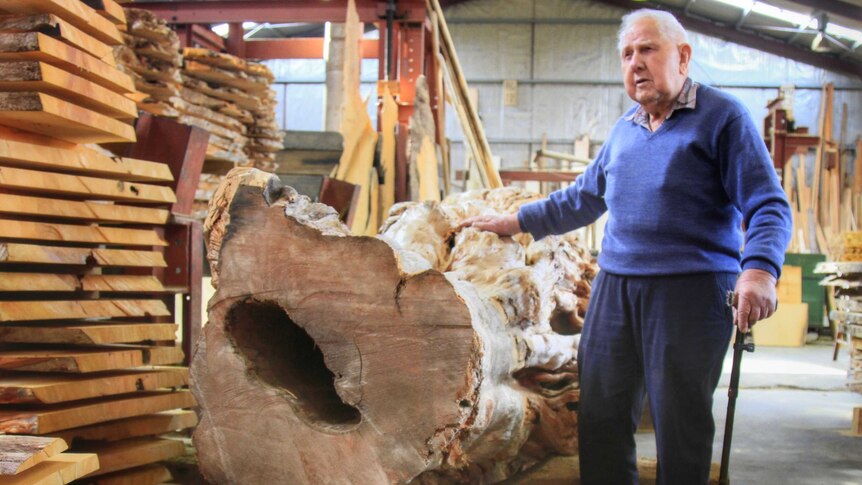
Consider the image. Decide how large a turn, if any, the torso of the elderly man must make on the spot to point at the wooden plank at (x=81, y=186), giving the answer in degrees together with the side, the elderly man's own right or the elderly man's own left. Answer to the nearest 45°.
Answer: approximately 45° to the elderly man's own right

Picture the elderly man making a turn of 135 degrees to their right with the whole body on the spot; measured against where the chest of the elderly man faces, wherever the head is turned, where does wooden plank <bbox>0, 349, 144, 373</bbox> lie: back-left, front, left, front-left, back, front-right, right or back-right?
left

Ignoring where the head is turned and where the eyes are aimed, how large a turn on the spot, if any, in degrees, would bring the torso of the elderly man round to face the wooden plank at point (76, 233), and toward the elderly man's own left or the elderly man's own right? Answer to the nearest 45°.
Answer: approximately 45° to the elderly man's own right

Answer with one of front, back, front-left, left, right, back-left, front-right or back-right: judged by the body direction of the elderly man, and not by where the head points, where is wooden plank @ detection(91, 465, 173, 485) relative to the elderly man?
front-right

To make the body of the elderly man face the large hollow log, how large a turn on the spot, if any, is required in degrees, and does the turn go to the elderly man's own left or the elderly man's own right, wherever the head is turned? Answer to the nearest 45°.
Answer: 0° — they already face it

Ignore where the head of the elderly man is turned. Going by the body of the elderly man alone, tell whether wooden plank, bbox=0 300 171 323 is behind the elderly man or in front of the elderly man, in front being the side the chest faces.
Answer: in front

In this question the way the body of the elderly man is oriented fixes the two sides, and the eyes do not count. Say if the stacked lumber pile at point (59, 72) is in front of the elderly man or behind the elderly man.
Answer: in front

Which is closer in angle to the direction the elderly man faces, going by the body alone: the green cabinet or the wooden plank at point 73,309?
the wooden plank

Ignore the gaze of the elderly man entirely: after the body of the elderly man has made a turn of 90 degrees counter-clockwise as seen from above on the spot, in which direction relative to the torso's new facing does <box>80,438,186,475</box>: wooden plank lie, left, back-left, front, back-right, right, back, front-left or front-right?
back-right

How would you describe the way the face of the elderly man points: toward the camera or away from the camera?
toward the camera

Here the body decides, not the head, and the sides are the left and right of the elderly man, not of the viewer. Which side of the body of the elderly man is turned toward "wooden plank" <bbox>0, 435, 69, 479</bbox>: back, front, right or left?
front

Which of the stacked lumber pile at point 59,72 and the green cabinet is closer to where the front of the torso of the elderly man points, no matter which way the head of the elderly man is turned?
the stacked lumber pile

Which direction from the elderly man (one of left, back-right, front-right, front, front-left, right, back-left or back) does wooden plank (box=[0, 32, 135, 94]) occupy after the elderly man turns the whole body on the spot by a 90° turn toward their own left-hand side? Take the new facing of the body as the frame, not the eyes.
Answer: back-right

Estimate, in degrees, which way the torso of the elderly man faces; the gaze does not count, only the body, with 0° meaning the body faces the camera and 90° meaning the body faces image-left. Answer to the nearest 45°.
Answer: approximately 45°

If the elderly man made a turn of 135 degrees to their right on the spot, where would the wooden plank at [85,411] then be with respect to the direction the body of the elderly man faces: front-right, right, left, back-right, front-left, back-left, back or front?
left
